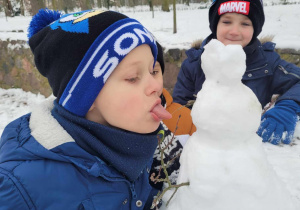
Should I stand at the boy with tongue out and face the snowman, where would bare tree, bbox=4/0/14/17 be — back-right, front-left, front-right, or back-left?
back-left

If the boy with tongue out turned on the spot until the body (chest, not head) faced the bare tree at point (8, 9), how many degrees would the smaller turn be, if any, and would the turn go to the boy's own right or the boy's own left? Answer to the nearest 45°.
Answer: approximately 135° to the boy's own left

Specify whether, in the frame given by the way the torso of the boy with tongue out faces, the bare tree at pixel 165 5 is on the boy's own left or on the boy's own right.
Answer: on the boy's own left

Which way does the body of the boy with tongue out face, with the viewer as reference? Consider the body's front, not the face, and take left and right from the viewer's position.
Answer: facing the viewer and to the right of the viewer

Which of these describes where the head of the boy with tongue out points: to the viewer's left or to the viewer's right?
to the viewer's right
